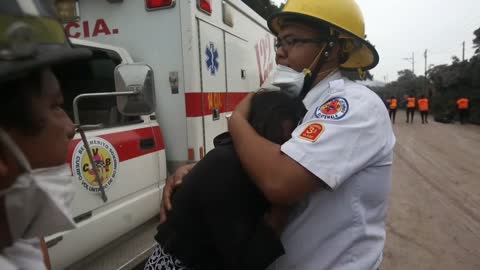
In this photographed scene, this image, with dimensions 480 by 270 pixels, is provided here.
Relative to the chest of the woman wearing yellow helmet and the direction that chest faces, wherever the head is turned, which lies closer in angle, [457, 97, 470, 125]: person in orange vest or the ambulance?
the ambulance

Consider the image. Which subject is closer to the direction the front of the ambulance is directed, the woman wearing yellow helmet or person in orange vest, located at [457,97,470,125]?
the woman wearing yellow helmet

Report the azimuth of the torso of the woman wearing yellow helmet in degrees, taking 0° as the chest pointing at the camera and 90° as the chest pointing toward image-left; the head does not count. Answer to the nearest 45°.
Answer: approximately 90°

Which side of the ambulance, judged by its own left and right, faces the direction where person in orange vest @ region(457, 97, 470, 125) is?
back

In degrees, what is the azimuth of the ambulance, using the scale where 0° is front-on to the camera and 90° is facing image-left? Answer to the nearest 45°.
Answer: approximately 45°

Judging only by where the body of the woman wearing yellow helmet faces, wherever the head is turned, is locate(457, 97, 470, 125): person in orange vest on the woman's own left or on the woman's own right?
on the woman's own right
